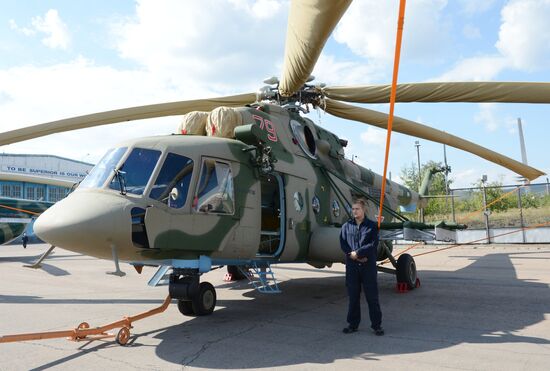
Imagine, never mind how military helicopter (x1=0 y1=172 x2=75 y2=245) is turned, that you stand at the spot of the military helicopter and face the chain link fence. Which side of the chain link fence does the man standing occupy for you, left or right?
right

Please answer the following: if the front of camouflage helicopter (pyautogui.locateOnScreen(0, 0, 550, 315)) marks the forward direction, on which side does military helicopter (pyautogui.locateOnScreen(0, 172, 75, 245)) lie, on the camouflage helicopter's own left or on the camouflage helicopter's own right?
on the camouflage helicopter's own right

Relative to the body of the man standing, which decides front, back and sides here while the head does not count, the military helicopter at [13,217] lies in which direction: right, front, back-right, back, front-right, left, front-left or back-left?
back-right

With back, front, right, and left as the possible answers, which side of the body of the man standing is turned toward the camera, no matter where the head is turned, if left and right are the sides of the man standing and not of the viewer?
front

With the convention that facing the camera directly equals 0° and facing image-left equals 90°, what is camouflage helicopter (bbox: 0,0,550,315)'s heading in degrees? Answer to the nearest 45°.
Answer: approximately 45°

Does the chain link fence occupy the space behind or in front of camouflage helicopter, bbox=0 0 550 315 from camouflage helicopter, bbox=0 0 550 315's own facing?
behind

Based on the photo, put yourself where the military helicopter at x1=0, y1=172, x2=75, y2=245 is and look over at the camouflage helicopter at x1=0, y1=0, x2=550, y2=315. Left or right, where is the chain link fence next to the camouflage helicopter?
left

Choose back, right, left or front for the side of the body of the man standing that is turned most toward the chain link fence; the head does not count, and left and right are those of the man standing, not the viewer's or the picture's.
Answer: back
